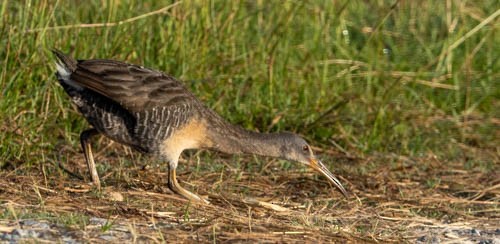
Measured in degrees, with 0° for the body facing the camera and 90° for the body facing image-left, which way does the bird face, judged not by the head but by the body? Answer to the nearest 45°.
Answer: approximately 270°
